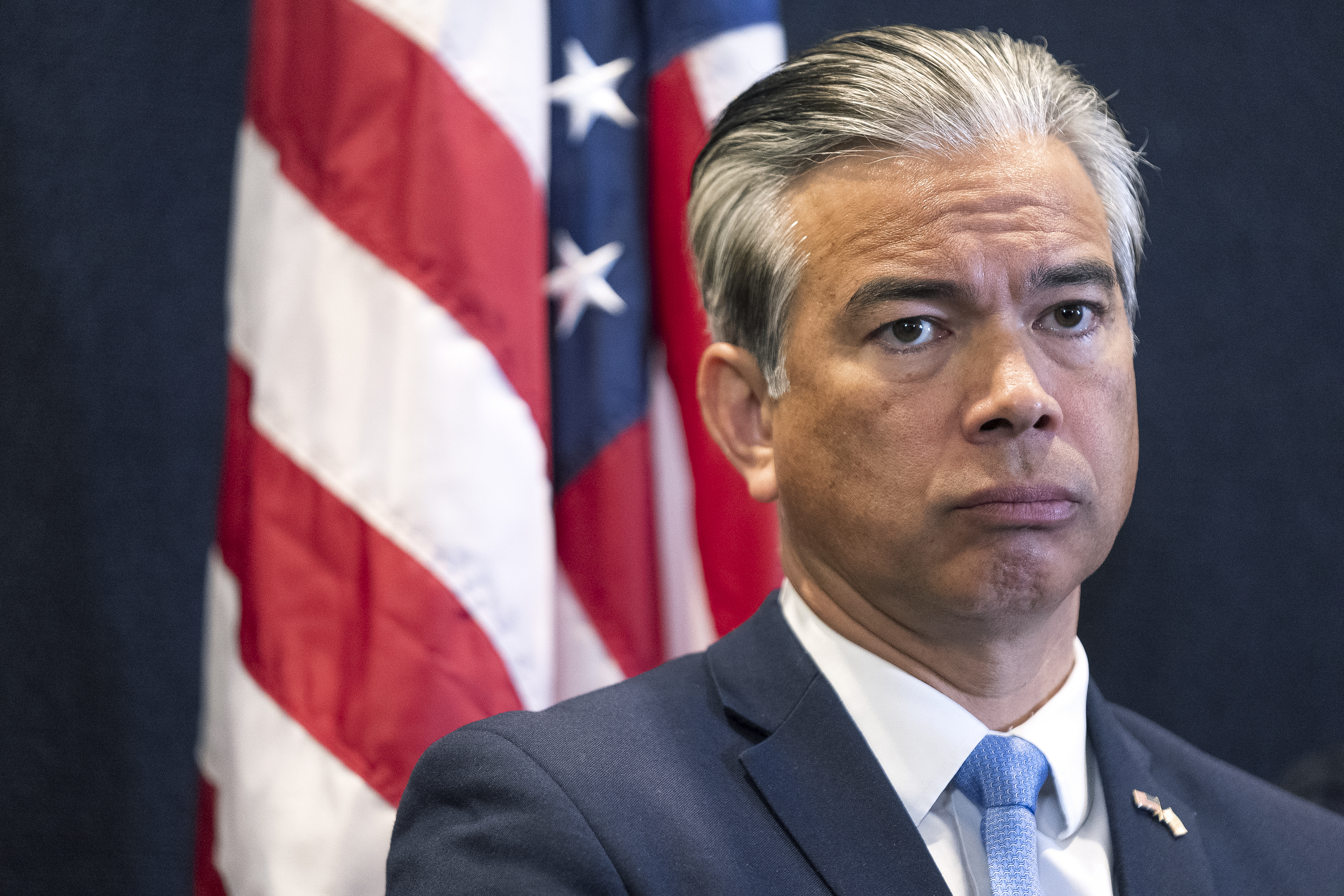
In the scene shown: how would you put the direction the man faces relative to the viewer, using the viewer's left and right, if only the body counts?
facing the viewer and to the right of the viewer

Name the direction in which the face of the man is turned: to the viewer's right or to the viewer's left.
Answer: to the viewer's right

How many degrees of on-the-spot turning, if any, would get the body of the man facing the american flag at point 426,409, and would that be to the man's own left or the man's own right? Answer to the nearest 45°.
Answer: approximately 180°
